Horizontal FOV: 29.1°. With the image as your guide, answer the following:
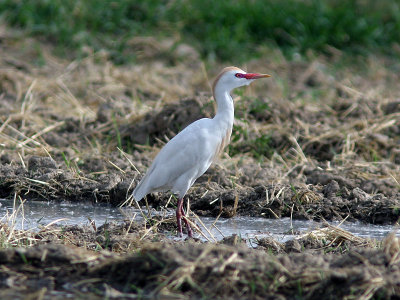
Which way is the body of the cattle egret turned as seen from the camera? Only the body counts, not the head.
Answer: to the viewer's right
